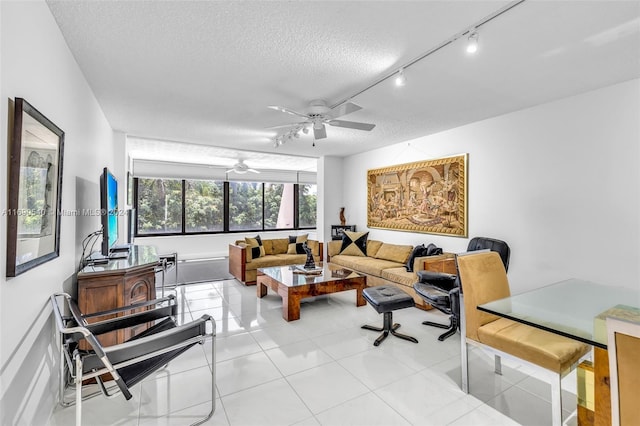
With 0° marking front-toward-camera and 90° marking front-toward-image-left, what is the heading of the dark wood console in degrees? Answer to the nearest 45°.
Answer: approximately 315°

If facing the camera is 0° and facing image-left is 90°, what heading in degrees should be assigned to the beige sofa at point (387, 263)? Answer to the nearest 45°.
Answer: approximately 45°

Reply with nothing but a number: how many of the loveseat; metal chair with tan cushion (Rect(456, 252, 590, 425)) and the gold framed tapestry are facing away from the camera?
0

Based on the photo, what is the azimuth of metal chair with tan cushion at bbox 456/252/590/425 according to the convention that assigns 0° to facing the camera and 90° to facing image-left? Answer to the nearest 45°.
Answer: approximately 315°

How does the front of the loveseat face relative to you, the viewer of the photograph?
facing the viewer and to the right of the viewer

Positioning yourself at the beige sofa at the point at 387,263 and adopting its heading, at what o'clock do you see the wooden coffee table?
The wooden coffee table is roughly at 12 o'clock from the beige sofa.

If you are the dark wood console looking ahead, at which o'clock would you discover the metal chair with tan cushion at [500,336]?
The metal chair with tan cushion is roughly at 12 o'clock from the dark wood console.

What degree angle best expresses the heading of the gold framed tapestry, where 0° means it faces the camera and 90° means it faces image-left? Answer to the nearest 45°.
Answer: approximately 45°

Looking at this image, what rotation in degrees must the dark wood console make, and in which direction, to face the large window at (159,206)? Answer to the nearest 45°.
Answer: approximately 135° to its left

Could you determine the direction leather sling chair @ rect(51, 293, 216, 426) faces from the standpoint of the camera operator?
facing away from the viewer and to the right of the viewer

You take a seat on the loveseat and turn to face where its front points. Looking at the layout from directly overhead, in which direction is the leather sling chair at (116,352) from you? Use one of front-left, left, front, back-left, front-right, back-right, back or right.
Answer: front-right
